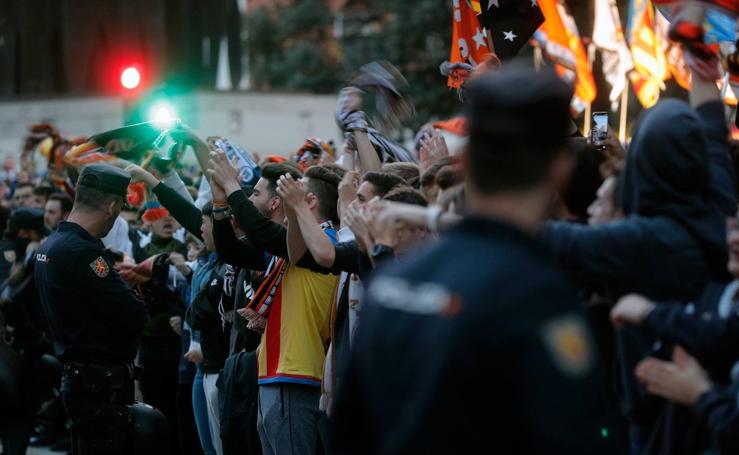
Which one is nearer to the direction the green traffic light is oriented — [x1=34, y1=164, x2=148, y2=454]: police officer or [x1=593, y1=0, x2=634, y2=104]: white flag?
the police officer

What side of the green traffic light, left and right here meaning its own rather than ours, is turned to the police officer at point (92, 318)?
front

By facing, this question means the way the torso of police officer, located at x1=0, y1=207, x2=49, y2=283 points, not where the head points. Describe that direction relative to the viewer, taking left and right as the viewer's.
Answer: facing to the right of the viewer

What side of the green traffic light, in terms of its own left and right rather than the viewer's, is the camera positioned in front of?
front

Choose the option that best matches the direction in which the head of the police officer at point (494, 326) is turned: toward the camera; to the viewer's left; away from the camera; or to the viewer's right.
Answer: away from the camera

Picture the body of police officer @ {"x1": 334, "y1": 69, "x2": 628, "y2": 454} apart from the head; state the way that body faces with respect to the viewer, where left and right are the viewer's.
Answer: facing away from the viewer and to the right of the viewer

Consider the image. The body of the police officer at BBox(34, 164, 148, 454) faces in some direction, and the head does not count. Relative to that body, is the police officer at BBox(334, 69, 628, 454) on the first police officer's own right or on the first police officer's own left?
on the first police officer's own right

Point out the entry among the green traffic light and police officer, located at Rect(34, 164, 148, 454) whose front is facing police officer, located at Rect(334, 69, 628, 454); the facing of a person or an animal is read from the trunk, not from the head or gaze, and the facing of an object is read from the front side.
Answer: the green traffic light

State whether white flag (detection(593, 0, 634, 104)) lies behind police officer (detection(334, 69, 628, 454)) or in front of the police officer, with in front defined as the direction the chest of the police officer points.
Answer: in front
